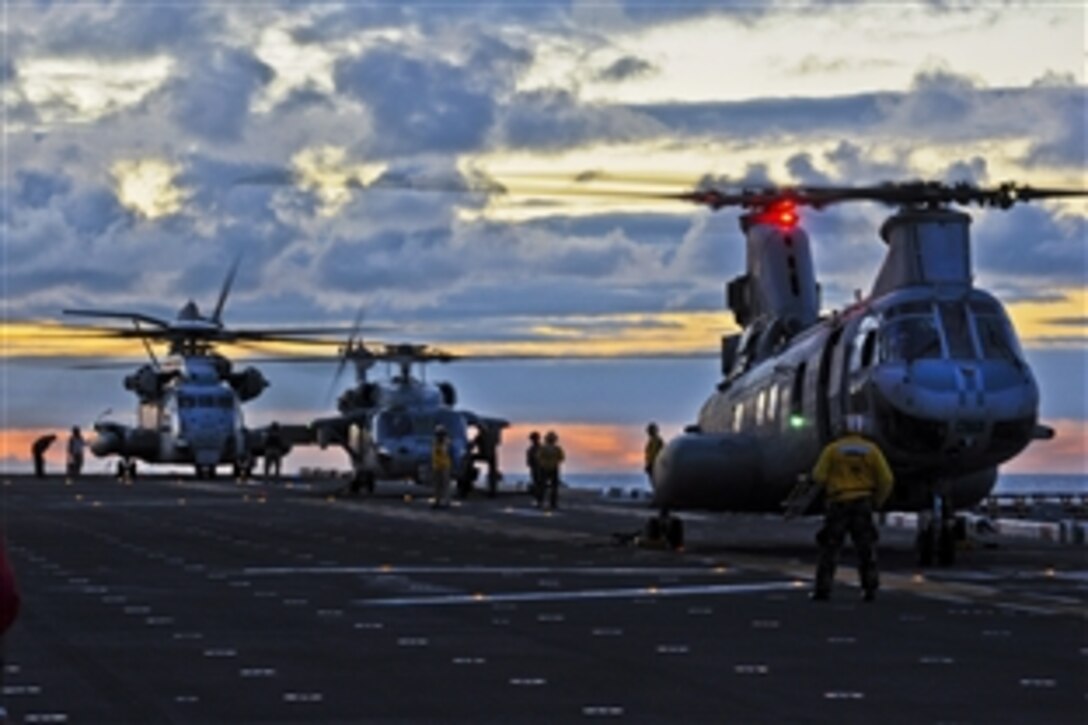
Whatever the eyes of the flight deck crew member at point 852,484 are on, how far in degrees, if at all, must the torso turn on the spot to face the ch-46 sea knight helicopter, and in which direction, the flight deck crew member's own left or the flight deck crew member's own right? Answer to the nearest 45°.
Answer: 0° — they already face it

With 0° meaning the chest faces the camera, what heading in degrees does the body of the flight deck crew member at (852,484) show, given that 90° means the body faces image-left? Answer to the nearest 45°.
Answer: approximately 180°
